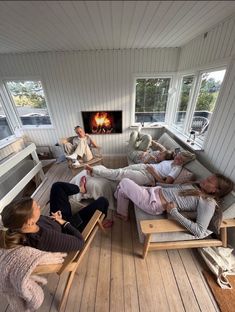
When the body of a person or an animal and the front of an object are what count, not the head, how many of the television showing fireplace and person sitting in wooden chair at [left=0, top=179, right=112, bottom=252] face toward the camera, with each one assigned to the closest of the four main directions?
1

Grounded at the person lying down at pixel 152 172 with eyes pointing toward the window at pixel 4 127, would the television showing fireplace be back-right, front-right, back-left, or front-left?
front-right

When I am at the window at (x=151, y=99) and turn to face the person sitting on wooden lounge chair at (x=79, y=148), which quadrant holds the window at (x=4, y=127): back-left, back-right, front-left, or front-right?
front-right

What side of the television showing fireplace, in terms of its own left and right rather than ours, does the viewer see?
front

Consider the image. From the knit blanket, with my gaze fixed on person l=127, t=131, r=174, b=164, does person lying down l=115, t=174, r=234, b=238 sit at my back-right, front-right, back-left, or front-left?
front-right

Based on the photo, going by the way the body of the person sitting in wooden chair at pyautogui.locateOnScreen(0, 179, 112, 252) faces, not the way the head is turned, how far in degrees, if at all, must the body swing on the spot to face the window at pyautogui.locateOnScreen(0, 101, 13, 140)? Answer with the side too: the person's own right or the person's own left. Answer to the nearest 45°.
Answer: approximately 45° to the person's own left

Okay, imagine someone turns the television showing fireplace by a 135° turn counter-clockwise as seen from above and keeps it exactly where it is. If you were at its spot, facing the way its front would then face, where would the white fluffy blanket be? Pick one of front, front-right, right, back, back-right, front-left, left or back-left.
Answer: back-right

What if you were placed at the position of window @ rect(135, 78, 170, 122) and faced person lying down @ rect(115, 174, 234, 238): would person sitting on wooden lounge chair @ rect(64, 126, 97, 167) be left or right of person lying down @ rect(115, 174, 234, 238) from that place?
right

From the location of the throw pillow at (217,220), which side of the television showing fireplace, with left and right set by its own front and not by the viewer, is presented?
front

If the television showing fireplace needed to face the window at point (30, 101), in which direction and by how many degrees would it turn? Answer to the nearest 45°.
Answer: approximately 90° to its right

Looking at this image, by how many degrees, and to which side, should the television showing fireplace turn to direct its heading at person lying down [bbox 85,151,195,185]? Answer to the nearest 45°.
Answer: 0° — it already faces them

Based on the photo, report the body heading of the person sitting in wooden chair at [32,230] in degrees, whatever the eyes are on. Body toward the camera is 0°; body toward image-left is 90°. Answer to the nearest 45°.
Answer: approximately 225°

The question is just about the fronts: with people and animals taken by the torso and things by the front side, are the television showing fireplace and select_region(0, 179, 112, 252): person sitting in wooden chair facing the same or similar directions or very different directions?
very different directions

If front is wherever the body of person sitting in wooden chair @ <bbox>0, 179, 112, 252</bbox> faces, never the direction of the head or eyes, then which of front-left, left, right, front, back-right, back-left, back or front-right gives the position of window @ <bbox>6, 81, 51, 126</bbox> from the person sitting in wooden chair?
front-left
